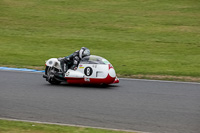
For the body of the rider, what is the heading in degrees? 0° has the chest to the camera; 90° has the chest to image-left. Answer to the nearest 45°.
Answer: approximately 270°

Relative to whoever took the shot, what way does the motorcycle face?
facing to the right of the viewer
